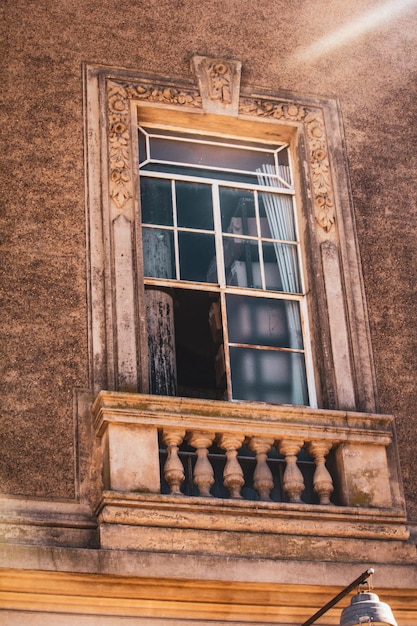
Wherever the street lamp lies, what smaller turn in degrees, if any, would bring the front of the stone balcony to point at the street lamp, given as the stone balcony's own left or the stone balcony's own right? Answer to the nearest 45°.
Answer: approximately 45° to the stone balcony's own left

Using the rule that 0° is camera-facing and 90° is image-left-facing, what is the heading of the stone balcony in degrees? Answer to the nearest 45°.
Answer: approximately 0°
